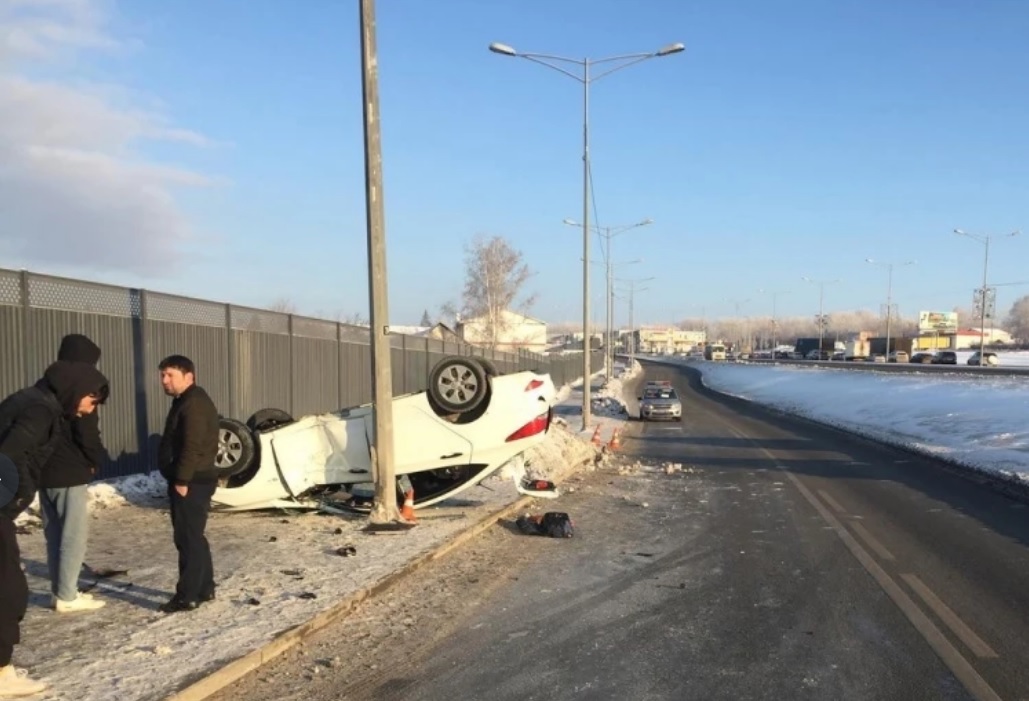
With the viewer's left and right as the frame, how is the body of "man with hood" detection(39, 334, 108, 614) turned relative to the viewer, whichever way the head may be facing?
facing to the right of the viewer

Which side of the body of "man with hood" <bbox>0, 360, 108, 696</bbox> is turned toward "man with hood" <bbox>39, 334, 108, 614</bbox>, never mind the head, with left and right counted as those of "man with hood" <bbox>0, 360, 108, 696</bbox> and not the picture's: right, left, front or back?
left

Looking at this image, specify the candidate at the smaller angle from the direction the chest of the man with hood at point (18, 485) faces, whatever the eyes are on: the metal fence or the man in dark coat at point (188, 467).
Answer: the man in dark coat

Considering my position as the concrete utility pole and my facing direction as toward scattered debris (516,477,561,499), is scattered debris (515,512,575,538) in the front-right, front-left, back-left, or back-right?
front-right

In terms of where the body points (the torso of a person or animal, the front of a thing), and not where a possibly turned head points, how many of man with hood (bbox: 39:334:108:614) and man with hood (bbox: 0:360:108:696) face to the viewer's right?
2

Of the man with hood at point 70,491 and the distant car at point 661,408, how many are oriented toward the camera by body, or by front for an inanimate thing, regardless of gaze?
1

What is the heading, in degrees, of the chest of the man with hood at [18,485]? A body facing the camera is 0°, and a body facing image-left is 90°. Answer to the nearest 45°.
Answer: approximately 270°

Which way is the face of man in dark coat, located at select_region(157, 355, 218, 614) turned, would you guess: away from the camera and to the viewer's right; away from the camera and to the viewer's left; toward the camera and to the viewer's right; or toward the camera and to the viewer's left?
toward the camera and to the viewer's left

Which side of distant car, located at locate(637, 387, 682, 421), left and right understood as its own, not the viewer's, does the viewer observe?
front

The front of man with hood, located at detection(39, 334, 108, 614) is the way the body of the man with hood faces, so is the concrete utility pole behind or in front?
in front

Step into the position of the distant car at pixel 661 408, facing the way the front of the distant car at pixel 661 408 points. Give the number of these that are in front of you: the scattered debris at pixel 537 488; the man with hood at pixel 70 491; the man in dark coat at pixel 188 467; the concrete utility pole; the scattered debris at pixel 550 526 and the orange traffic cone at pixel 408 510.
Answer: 6
